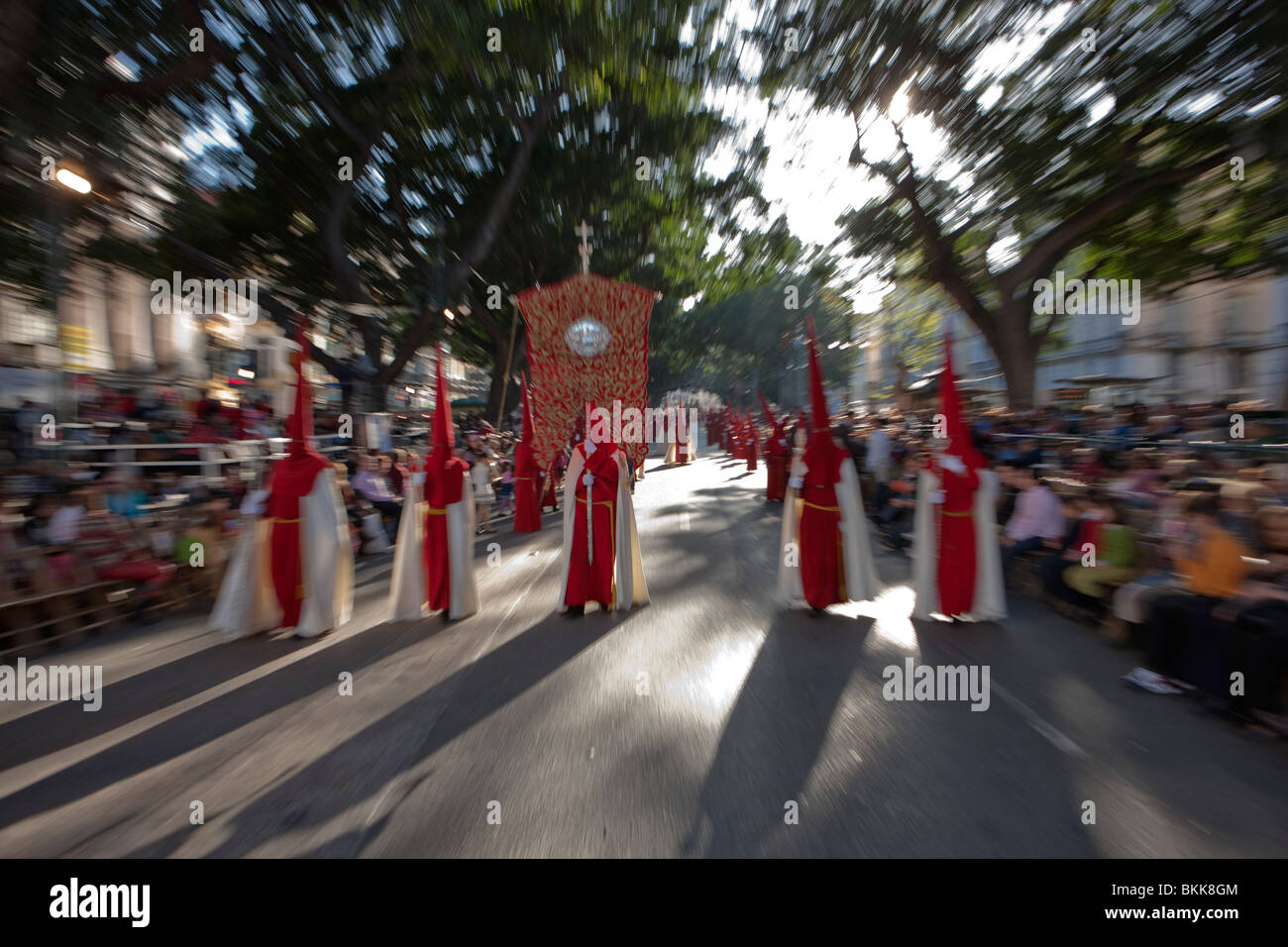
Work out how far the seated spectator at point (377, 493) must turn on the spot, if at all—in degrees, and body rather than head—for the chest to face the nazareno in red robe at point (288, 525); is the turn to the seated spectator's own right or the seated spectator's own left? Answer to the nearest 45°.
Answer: approximately 90° to the seated spectator's own right

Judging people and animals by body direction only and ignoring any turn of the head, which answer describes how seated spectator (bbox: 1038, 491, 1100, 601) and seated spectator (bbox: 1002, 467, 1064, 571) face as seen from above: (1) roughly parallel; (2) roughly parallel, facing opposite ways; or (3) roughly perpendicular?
roughly parallel

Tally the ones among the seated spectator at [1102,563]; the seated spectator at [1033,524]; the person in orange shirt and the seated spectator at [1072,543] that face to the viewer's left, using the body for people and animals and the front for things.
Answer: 4

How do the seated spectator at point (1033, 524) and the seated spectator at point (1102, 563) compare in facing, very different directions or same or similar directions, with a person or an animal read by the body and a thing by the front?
same or similar directions

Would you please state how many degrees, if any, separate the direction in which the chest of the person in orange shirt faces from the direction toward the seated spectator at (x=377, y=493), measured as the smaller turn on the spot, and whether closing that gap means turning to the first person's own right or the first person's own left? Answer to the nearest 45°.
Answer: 0° — they already face them

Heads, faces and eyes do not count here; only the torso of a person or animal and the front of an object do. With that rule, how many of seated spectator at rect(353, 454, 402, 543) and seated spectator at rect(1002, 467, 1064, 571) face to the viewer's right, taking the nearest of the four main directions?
1

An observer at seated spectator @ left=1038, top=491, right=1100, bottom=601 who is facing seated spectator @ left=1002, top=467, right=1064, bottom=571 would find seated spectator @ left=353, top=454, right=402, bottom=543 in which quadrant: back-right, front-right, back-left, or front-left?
front-left

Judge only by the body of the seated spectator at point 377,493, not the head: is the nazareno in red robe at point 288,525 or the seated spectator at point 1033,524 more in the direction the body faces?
the seated spectator

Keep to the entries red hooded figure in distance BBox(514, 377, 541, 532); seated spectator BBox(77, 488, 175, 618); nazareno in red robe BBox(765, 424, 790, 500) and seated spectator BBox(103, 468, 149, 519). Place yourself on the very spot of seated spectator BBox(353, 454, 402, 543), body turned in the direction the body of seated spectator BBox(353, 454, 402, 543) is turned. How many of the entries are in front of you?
2

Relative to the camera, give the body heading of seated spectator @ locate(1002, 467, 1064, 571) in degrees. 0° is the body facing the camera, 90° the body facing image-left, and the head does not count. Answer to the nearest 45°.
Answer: approximately 90°

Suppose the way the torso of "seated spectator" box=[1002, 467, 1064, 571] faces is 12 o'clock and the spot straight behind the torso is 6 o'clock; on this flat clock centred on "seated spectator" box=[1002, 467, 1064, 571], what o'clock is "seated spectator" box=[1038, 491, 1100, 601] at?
"seated spectator" box=[1038, 491, 1100, 601] is roughly at 8 o'clock from "seated spectator" box=[1002, 467, 1064, 571].

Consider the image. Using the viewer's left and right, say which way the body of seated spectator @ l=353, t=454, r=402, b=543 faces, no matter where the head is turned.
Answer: facing to the right of the viewer

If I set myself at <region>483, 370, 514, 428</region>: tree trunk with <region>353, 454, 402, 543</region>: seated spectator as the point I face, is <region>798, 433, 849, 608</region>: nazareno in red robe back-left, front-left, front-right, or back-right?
front-left

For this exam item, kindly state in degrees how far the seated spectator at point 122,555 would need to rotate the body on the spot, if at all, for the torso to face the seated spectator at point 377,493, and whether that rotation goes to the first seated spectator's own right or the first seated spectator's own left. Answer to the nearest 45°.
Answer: approximately 45° to the first seated spectator's own left

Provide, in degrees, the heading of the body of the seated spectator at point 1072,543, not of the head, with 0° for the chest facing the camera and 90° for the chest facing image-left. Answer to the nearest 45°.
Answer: approximately 90°
